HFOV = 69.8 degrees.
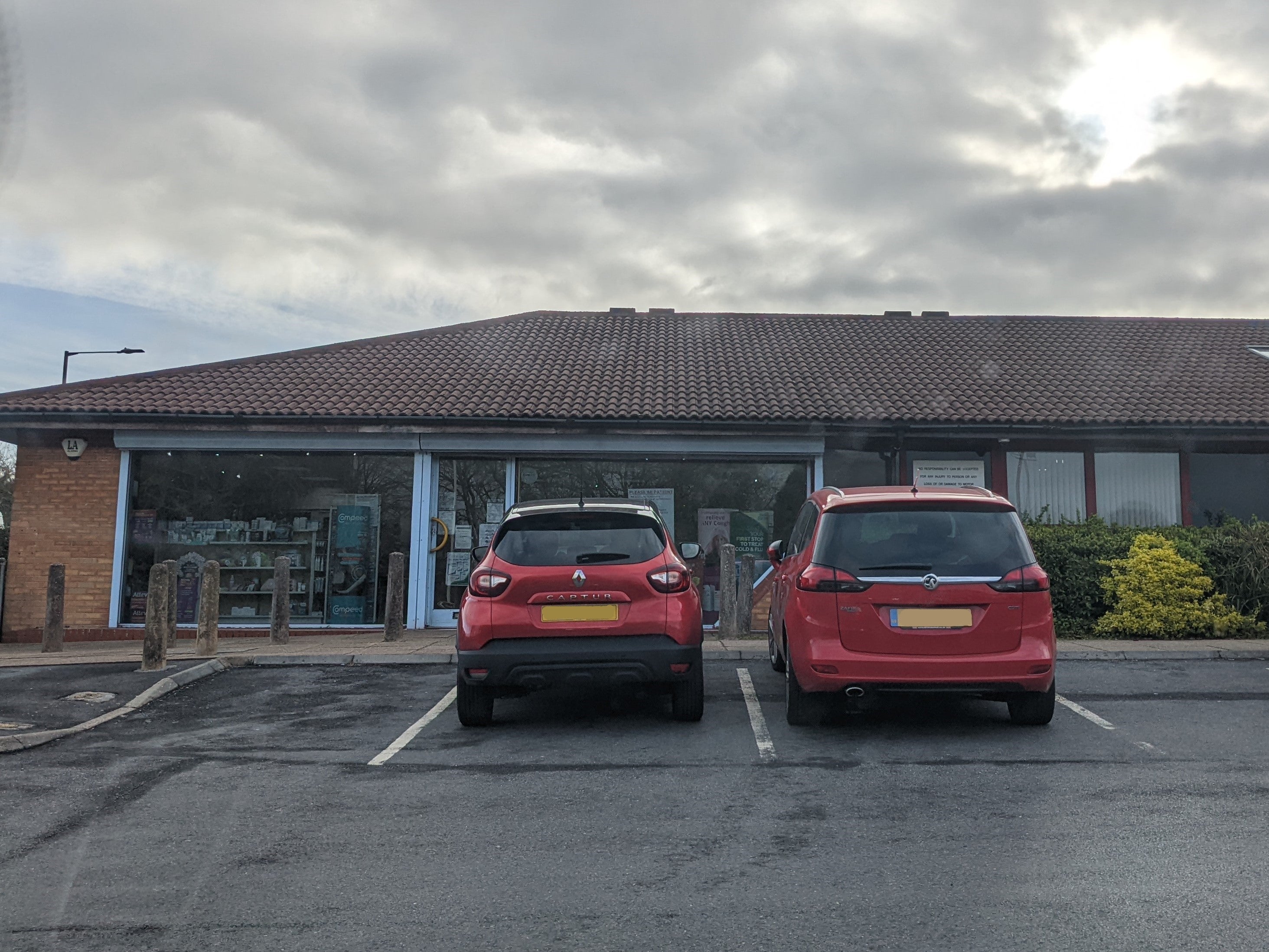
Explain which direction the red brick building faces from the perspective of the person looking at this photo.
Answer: facing the viewer

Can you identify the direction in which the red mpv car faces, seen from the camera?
facing away from the viewer

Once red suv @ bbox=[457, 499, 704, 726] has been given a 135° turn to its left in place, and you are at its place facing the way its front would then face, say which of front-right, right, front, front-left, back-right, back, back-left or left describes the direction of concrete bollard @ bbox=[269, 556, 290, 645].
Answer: right

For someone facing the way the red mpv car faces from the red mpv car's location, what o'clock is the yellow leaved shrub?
The yellow leaved shrub is roughly at 1 o'clock from the red mpv car.

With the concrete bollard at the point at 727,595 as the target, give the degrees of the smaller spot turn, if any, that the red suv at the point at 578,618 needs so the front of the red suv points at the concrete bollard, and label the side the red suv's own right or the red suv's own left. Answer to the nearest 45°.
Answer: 0° — it already faces it

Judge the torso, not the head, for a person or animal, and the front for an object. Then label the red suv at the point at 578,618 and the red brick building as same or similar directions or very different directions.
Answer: very different directions

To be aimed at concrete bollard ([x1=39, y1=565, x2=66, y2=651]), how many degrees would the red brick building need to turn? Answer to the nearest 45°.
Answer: approximately 45° to its right

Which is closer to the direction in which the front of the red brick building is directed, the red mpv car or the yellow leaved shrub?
the red mpv car

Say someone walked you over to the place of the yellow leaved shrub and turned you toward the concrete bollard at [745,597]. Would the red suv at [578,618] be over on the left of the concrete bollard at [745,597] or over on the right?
left

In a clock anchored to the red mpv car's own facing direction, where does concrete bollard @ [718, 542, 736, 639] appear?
The concrete bollard is roughly at 11 o'clock from the red mpv car.

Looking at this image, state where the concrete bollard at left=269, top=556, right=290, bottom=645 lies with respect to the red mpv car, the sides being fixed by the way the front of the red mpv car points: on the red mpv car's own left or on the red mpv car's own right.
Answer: on the red mpv car's own left

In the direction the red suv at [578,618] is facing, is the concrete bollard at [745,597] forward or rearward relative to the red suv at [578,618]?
forward

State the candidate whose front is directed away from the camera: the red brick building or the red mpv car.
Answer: the red mpv car

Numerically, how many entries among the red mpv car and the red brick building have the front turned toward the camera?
1

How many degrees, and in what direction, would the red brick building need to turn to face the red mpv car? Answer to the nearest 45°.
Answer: approximately 45° to its left

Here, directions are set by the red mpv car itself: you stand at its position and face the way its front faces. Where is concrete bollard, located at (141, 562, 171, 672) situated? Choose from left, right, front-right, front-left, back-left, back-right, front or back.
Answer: left

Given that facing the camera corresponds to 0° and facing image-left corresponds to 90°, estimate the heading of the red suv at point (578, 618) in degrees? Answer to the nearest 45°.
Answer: approximately 180°

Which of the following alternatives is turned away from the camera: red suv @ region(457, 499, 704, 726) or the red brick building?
the red suv

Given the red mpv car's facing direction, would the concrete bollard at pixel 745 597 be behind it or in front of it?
in front

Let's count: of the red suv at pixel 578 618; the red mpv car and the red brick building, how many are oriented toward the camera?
1

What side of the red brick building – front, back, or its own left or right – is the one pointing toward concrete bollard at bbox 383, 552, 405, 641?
front
